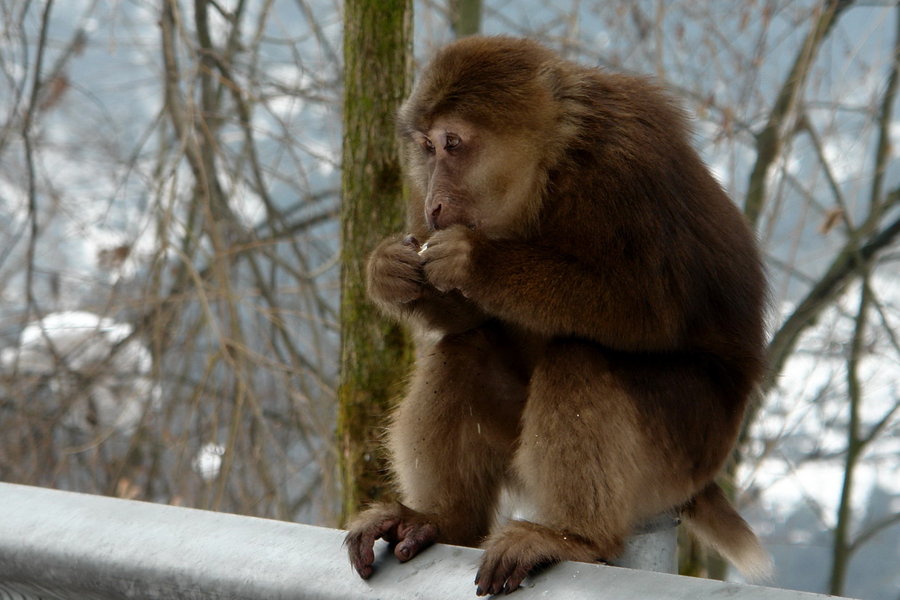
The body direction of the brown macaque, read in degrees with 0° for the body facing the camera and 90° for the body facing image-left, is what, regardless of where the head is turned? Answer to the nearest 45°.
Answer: approximately 45°

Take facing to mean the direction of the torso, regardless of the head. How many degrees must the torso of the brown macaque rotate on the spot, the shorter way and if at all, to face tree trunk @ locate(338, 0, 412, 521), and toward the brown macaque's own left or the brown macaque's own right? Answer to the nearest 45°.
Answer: approximately 90° to the brown macaque's own right
